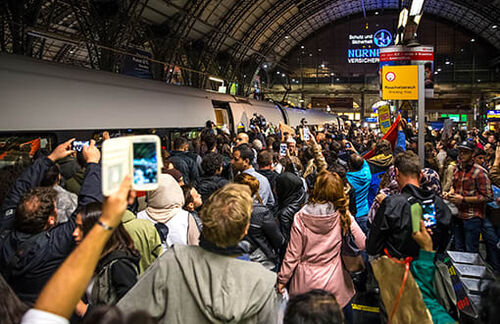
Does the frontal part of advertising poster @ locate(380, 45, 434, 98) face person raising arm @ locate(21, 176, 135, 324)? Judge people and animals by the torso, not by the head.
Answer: yes

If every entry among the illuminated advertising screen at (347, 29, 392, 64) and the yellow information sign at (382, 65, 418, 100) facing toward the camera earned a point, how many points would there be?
2

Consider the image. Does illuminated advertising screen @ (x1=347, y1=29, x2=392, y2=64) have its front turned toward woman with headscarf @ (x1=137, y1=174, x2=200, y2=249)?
yes

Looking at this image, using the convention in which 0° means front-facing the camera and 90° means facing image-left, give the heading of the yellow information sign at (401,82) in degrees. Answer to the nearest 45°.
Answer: approximately 0°

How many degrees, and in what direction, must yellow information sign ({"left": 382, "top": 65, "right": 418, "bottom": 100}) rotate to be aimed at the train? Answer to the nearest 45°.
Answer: approximately 45° to its right

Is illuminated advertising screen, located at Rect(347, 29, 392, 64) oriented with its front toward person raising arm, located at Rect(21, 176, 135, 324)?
yes

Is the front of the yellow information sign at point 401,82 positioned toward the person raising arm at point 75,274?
yes

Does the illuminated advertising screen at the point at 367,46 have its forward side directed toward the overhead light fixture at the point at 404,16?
yes
